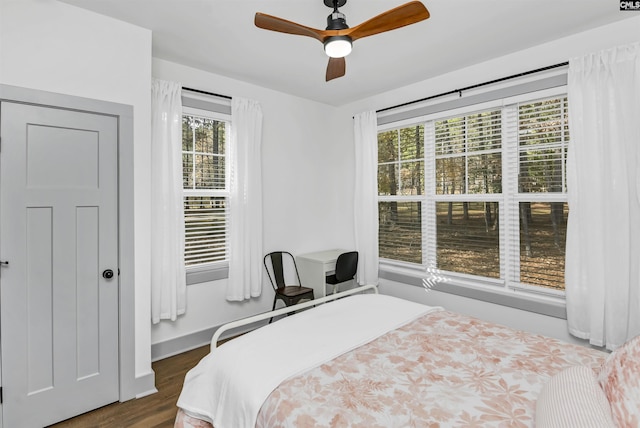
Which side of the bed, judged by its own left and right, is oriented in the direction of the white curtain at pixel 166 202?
front

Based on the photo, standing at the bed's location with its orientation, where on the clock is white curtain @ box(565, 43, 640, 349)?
The white curtain is roughly at 3 o'clock from the bed.

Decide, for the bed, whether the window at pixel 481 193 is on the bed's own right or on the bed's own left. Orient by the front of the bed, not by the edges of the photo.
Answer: on the bed's own right

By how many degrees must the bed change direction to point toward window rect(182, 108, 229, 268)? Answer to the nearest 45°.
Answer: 0° — it already faces it

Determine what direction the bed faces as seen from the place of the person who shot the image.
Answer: facing away from the viewer and to the left of the viewer

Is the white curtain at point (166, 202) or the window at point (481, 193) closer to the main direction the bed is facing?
the white curtain

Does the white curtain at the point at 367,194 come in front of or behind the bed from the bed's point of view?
in front

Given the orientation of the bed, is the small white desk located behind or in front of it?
in front

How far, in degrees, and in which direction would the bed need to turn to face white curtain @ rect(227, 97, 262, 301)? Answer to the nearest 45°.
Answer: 0° — it already faces it

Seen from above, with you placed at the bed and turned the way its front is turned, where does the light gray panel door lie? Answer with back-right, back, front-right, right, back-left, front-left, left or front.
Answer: front-left
